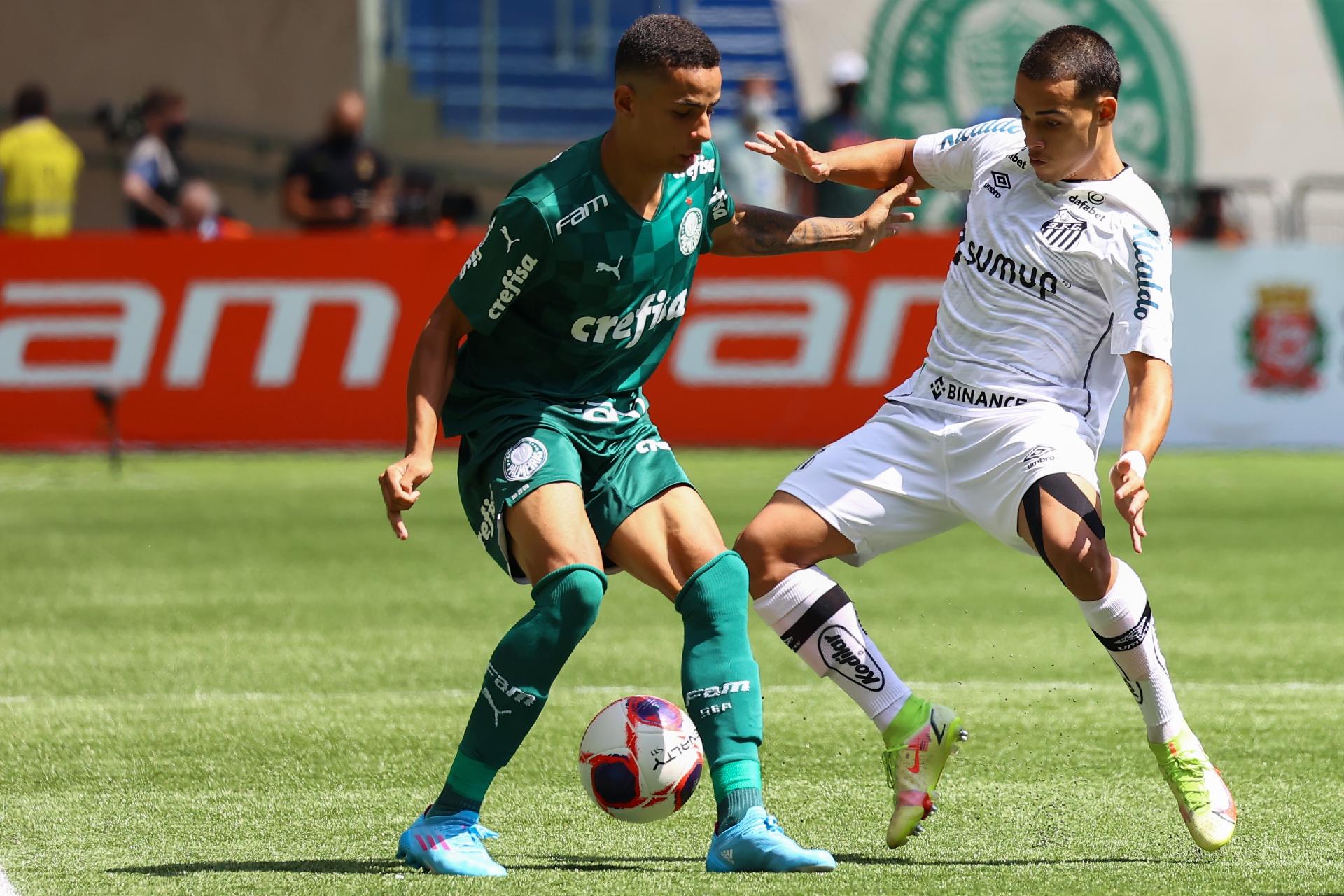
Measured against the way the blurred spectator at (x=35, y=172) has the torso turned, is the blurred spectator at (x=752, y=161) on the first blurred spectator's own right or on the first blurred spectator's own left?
on the first blurred spectator's own right

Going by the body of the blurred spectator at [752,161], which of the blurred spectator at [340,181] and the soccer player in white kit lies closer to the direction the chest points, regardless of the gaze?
the soccer player in white kit

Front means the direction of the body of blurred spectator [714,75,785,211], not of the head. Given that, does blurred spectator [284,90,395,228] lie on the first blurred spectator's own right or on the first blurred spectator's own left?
on the first blurred spectator's own right

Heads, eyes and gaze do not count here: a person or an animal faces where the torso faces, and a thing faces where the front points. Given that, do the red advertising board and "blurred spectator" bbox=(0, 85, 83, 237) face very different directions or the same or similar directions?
very different directions

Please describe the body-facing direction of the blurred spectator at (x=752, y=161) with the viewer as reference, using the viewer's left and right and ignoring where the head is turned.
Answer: facing the viewer

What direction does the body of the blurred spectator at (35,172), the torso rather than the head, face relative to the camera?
away from the camera

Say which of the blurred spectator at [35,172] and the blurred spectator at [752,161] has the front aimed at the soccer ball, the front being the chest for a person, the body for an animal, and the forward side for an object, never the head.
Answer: the blurred spectator at [752,161]

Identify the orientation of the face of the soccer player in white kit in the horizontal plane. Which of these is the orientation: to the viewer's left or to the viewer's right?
to the viewer's left

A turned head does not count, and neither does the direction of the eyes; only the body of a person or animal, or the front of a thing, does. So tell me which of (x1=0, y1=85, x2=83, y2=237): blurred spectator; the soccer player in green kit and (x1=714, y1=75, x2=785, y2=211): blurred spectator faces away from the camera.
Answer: (x1=0, y1=85, x2=83, y2=237): blurred spectator

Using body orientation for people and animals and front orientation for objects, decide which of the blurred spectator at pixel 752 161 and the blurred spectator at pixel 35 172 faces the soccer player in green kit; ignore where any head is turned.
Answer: the blurred spectator at pixel 752 161

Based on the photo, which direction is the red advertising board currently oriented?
toward the camera

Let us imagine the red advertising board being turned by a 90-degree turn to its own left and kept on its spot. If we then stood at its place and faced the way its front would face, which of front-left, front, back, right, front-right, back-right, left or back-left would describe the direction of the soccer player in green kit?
right

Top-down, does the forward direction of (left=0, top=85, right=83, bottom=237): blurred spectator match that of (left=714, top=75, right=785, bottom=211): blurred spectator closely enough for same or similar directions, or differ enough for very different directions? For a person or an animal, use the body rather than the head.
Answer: very different directions

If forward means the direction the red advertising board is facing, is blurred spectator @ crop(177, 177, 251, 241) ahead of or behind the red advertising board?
behind

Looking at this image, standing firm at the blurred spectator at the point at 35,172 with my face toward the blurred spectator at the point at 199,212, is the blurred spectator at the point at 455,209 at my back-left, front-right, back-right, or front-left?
front-left

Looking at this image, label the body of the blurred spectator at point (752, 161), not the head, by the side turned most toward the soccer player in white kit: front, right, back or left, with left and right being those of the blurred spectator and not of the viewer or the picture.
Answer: front

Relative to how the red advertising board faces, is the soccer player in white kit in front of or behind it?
in front
